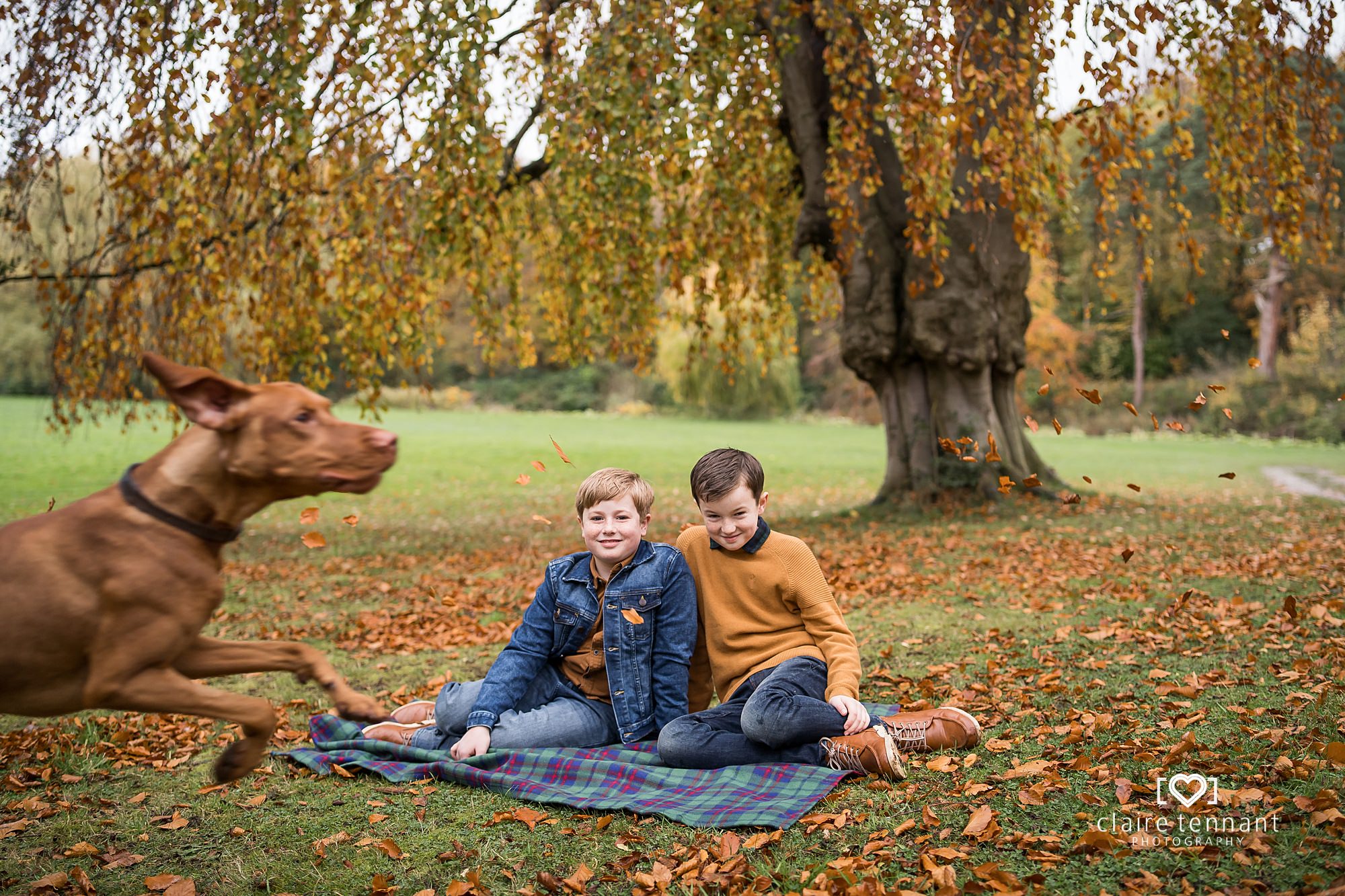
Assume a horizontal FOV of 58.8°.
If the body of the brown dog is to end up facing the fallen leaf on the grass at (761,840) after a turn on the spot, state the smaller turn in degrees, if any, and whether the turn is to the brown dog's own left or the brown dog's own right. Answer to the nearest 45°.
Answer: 0° — it already faces it

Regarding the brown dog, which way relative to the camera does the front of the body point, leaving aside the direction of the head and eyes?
to the viewer's right

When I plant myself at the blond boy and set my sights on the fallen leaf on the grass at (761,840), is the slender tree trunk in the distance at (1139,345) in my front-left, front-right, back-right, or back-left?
back-left
